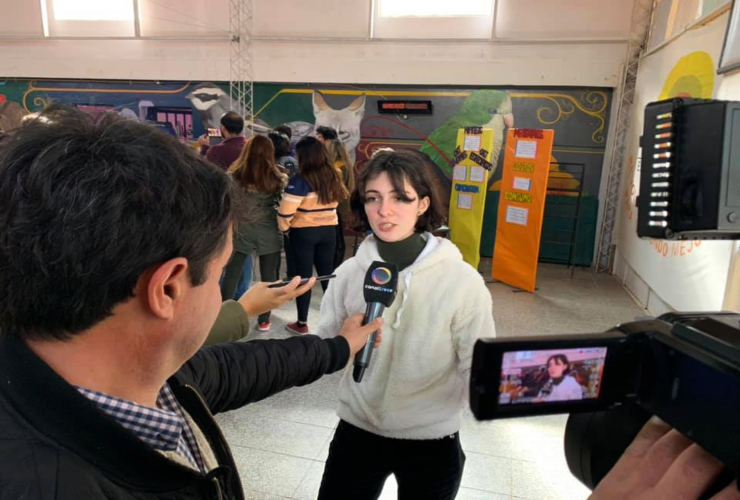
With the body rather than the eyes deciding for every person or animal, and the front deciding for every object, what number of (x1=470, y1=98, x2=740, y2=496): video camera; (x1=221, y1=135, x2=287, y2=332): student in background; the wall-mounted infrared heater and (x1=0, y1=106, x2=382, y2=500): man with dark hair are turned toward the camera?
1

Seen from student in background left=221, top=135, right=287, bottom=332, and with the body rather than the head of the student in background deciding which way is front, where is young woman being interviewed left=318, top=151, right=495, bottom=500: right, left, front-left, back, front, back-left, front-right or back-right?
back

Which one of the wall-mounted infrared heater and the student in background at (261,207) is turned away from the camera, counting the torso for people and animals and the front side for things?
the student in background

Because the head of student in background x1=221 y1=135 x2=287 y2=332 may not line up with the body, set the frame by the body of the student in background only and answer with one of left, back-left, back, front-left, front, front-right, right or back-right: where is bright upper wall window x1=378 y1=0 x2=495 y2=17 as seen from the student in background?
front-right

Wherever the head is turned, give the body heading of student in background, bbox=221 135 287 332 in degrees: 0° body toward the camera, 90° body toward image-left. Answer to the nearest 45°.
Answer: approximately 180°

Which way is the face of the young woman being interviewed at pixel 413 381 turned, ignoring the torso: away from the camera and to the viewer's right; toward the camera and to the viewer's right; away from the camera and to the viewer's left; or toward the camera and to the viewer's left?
toward the camera and to the viewer's left

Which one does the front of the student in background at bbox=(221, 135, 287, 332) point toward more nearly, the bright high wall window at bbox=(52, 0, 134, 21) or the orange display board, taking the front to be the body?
the bright high wall window

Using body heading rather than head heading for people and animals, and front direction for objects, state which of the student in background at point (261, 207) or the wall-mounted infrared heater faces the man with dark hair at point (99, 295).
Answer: the wall-mounted infrared heater

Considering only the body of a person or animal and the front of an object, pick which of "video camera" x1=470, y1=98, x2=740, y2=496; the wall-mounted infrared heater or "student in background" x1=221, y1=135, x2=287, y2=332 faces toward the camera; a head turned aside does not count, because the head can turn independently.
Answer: the wall-mounted infrared heater

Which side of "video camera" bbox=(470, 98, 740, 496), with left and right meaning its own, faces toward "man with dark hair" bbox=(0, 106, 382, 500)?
left

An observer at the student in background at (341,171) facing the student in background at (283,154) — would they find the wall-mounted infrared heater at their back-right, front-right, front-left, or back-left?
back-right

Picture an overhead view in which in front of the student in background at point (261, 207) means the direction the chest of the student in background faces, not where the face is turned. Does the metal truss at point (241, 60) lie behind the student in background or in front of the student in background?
in front

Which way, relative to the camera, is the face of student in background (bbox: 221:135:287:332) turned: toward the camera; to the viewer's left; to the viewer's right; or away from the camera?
away from the camera

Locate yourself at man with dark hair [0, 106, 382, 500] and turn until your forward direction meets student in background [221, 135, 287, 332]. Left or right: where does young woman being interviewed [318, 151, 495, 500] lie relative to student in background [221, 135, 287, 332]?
right

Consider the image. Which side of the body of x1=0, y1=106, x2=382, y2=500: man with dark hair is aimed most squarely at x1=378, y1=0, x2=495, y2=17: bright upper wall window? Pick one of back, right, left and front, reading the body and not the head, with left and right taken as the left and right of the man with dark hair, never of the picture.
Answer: front

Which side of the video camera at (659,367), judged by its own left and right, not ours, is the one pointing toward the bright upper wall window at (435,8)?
front

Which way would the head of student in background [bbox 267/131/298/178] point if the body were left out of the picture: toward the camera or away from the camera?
away from the camera

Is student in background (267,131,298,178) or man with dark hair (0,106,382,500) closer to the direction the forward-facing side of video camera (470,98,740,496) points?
the student in background

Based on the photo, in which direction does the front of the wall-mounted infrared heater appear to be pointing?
toward the camera

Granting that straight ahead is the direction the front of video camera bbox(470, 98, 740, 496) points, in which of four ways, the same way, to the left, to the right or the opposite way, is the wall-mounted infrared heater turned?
the opposite way

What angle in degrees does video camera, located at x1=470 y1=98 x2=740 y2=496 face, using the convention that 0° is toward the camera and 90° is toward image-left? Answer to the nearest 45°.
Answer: approximately 135°

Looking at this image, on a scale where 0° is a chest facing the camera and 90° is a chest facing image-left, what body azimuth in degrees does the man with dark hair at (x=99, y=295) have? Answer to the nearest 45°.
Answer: approximately 225°

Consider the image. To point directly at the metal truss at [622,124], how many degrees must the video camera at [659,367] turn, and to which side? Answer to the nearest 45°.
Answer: approximately 45° to its right

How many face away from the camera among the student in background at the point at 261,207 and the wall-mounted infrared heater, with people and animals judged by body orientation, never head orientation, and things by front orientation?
1
